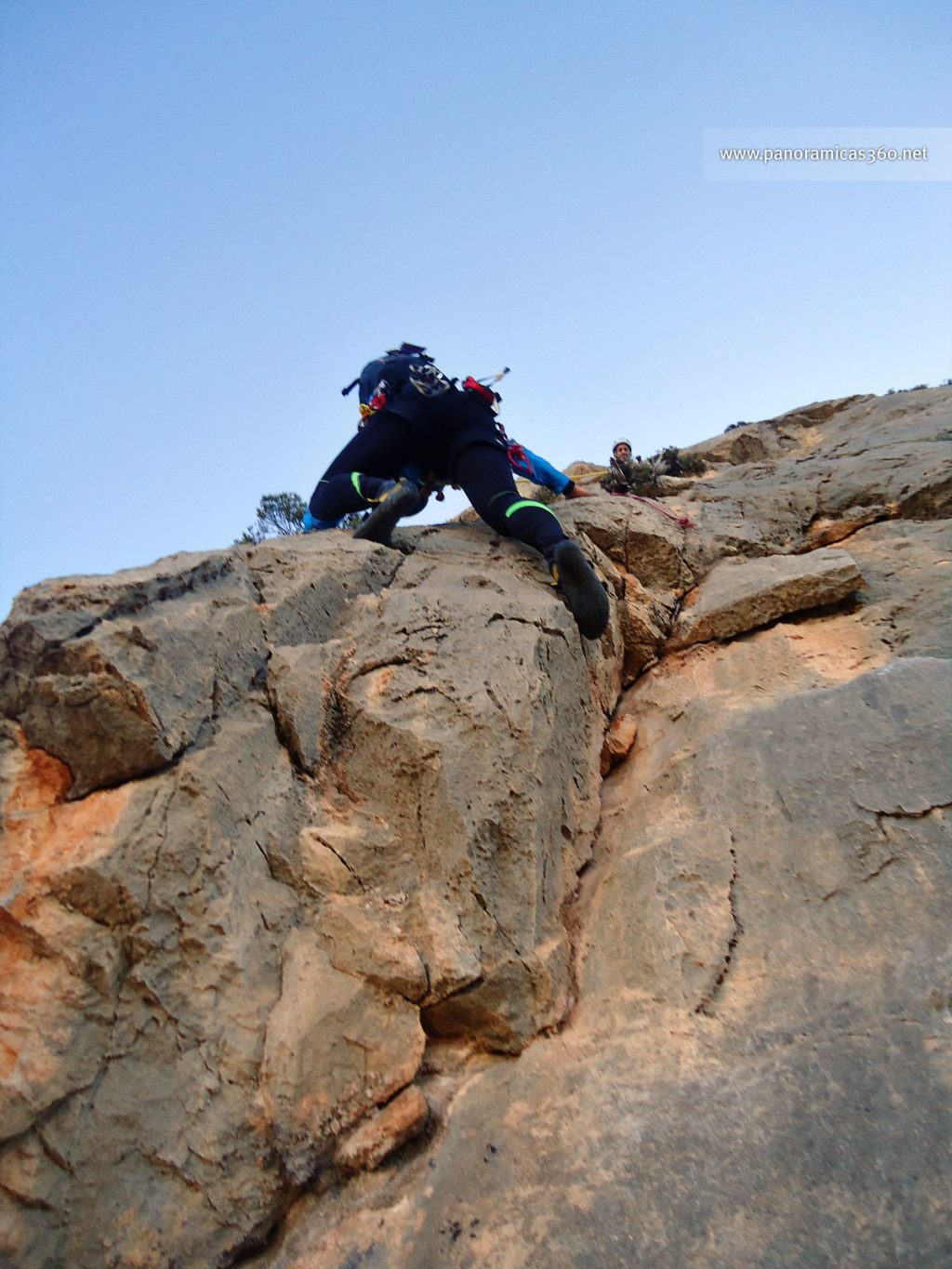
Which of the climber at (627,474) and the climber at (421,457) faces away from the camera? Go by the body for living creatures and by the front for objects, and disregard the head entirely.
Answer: the climber at (421,457)

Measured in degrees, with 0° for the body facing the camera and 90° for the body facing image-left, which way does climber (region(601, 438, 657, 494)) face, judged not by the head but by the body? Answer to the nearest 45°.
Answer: approximately 0°

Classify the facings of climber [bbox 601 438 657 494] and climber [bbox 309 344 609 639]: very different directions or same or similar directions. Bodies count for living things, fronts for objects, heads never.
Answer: very different directions

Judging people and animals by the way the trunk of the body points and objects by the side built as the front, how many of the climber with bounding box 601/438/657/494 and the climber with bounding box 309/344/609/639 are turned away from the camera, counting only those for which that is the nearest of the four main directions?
1

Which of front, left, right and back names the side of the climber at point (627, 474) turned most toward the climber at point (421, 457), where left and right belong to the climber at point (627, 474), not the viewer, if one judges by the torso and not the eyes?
front

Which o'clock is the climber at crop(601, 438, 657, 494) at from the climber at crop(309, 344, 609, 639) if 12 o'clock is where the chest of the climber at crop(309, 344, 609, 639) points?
the climber at crop(601, 438, 657, 494) is roughly at 1 o'clock from the climber at crop(309, 344, 609, 639).

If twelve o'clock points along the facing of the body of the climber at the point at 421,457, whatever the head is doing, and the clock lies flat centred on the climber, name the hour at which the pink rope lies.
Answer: The pink rope is roughly at 2 o'clock from the climber.

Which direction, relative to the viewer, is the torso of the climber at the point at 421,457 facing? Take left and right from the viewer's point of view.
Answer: facing away from the viewer
